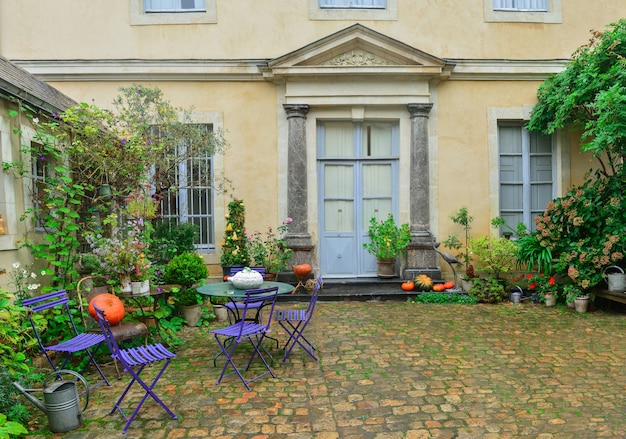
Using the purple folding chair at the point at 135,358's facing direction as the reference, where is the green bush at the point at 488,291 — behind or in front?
in front

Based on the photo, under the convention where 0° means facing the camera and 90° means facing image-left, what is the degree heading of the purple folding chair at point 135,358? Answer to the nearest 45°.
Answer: approximately 270°

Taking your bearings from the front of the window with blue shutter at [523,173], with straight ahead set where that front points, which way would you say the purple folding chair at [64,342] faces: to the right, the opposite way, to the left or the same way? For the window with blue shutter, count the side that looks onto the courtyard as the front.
to the left

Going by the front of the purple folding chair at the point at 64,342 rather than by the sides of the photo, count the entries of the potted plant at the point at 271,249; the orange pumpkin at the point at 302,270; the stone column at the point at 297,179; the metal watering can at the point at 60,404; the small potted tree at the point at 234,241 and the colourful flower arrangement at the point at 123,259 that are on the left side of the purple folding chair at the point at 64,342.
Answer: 5

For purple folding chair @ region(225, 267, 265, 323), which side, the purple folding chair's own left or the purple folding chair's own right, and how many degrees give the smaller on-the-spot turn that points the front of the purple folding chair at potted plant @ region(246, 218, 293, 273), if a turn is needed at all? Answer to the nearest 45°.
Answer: approximately 180°

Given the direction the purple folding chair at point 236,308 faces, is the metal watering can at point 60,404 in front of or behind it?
in front

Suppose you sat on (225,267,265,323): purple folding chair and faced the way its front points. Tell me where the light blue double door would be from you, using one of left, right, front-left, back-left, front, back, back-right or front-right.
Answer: back-left

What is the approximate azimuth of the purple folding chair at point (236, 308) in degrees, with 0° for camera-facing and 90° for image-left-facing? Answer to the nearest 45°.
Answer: approximately 0°

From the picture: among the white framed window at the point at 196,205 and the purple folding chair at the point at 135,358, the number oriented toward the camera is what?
1

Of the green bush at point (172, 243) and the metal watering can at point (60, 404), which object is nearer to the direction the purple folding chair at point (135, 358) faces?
the green bush
